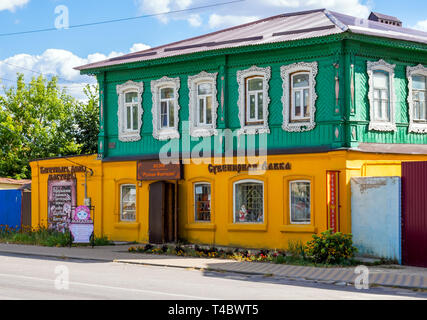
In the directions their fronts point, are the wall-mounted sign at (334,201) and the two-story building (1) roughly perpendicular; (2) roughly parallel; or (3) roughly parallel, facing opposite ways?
roughly parallel

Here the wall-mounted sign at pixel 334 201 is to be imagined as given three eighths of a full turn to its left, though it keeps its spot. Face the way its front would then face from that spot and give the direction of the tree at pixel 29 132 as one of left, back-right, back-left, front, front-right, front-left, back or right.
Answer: back-left

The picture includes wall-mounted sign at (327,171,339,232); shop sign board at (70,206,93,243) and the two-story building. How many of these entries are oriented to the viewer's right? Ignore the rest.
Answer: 0

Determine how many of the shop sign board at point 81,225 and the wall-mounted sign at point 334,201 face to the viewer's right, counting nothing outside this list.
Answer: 0

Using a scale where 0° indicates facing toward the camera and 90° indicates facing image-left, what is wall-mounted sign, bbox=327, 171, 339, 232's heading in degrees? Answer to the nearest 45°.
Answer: approximately 45°

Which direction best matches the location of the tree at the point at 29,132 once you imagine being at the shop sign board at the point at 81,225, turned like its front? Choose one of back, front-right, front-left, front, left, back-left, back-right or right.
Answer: back

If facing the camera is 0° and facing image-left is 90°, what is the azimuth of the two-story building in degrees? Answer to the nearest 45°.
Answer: approximately 45°

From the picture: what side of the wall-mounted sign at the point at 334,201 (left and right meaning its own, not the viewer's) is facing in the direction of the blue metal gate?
right

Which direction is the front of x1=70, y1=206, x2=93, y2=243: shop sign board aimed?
toward the camera

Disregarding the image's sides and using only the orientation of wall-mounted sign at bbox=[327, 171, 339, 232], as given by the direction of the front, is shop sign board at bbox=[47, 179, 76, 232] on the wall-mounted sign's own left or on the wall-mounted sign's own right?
on the wall-mounted sign's own right

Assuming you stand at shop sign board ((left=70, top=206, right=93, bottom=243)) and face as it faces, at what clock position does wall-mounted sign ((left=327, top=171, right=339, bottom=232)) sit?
The wall-mounted sign is roughly at 10 o'clock from the shop sign board.

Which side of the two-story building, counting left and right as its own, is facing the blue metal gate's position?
right

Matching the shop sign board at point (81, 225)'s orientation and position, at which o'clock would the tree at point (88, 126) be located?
The tree is roughly at 6 o'clock from the shop sign board.

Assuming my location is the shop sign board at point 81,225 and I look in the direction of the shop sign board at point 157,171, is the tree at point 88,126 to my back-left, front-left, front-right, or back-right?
front-left

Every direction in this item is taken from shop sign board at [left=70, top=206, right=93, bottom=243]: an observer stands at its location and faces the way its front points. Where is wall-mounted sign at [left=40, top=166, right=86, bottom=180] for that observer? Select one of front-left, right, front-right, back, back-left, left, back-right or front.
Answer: back
